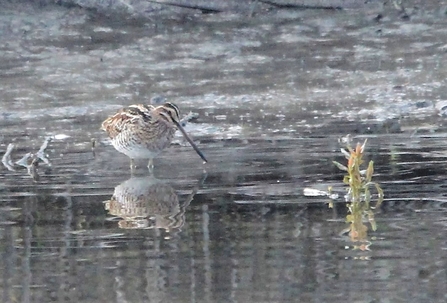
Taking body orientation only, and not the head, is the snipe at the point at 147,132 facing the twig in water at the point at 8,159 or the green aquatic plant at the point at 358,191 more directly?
the green aquatic plant

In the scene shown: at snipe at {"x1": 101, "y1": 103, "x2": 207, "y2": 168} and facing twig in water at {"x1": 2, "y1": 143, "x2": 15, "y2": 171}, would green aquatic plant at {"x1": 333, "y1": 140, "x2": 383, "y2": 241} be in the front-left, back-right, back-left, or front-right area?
back-left

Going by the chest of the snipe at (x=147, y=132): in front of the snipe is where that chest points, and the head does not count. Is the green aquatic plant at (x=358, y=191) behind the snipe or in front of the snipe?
in front

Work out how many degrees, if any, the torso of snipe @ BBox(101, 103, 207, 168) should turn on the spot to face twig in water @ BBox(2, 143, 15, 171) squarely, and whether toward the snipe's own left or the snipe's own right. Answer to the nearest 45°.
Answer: approximately 135° to the snipe's own right

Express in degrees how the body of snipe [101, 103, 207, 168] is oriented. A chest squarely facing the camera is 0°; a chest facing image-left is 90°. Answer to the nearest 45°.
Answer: approximately 315°

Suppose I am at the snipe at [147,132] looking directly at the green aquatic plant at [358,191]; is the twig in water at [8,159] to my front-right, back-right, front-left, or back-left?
back-right
